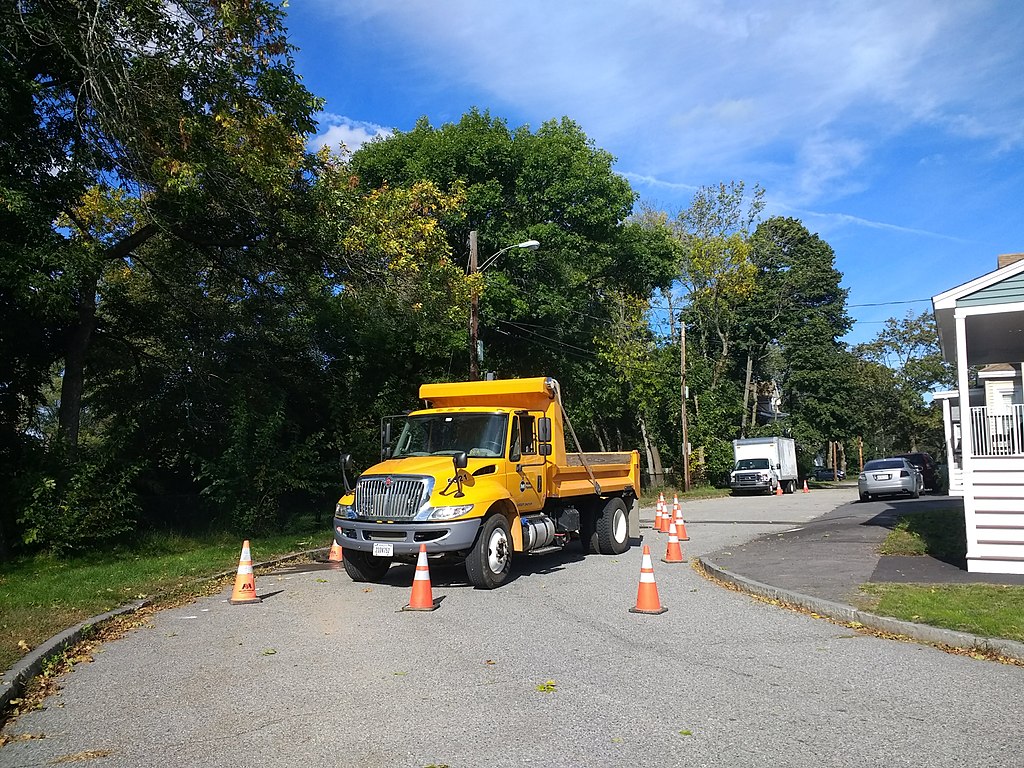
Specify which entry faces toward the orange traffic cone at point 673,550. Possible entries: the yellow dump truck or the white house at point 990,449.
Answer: the white house

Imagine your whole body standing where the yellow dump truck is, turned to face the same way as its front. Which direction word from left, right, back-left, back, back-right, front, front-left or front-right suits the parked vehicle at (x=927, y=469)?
back

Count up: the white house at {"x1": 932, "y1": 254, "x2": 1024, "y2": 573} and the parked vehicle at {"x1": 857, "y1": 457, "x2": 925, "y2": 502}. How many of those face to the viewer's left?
1

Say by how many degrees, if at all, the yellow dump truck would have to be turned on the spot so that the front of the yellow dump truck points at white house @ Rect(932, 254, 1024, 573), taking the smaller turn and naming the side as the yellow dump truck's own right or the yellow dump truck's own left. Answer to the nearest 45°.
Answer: approximately 135° to the yellow dump truck's own left

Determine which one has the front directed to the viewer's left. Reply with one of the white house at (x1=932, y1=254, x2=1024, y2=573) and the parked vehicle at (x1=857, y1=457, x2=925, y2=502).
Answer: the white house

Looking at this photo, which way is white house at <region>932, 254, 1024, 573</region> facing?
to the viewer's left

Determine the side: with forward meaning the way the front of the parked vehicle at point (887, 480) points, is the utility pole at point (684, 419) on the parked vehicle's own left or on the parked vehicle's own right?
on the parked vehicle's own left

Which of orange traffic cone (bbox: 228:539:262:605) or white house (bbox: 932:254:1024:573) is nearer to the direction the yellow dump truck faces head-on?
the orange traffic cone

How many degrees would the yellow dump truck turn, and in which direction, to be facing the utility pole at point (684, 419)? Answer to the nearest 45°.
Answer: approximately 135° to its right

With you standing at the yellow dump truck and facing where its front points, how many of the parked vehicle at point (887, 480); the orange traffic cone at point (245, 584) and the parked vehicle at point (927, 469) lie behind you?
2

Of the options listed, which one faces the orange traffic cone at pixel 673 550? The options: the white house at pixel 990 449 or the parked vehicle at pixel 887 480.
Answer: the white house
